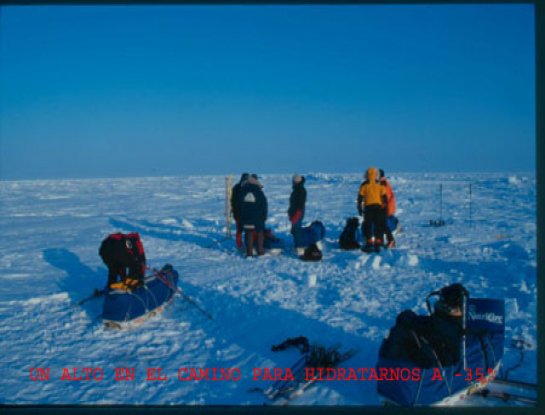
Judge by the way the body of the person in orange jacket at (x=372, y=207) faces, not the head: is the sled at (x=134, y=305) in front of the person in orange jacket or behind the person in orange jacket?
behind

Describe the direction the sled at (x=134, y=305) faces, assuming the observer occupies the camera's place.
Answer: facing away from the viewer and to the right of the viewer

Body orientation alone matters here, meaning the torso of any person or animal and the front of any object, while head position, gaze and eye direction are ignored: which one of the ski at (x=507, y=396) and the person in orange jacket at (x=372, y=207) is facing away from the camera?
the person in orange jacket

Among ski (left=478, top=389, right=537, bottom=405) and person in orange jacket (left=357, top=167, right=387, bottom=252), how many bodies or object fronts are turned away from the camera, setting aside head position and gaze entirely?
1

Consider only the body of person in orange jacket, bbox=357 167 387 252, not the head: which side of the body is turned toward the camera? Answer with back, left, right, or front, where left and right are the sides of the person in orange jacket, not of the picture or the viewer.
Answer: back

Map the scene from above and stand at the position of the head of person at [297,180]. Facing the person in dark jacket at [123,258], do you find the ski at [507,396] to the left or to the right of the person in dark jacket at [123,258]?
left

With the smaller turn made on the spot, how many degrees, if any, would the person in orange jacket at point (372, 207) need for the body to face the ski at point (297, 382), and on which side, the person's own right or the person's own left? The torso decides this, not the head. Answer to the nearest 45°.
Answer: approximately 180°

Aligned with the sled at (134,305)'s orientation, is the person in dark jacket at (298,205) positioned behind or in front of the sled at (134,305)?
in front
